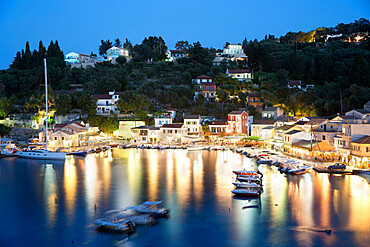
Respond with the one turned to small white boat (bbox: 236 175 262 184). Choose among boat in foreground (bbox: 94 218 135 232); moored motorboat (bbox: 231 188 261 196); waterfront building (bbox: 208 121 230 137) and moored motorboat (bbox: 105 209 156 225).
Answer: the waterfront building

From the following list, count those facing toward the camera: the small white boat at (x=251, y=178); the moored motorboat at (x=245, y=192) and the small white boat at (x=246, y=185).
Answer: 0

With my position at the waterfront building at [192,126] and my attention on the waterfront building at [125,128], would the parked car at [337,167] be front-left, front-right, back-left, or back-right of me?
back-left

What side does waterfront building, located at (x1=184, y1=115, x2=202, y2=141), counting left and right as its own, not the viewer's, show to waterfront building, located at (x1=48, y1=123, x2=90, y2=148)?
right

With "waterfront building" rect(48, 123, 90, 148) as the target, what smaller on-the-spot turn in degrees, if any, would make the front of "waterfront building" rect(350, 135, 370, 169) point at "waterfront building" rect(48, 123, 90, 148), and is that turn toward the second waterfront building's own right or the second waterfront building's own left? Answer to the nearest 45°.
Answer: approximately 45° to the second waterfront building's own right

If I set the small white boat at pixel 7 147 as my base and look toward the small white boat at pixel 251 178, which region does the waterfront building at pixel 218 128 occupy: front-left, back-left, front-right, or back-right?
front-left

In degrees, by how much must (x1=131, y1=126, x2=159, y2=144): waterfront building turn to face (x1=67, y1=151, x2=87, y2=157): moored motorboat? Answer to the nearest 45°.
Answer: approximately 45° to its right

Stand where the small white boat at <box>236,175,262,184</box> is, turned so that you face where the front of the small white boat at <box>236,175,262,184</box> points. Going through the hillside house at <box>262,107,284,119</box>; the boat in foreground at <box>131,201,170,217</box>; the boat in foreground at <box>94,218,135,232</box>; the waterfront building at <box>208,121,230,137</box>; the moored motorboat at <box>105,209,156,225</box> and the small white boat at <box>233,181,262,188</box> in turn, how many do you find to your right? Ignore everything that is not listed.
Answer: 2

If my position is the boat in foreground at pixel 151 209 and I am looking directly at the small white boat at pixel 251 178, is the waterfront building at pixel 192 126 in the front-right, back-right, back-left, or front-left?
front-left

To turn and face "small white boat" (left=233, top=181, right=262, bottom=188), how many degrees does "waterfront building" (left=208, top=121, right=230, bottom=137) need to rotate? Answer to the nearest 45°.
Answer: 0° — it already faces it

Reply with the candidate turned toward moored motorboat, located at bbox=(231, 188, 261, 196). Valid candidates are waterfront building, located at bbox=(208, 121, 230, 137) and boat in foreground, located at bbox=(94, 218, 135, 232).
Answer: the waterfront building

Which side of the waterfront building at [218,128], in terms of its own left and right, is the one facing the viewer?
front
